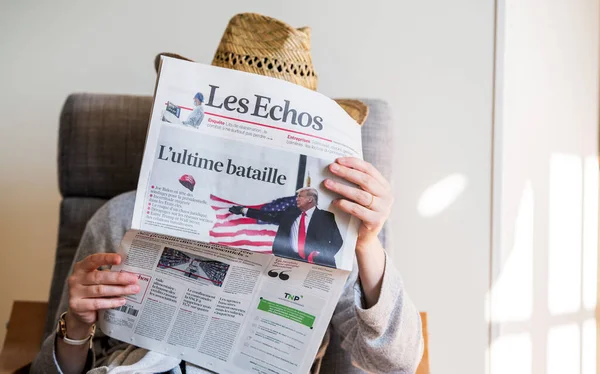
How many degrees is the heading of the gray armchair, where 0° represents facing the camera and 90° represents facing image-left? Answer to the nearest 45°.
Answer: approximately 0°
